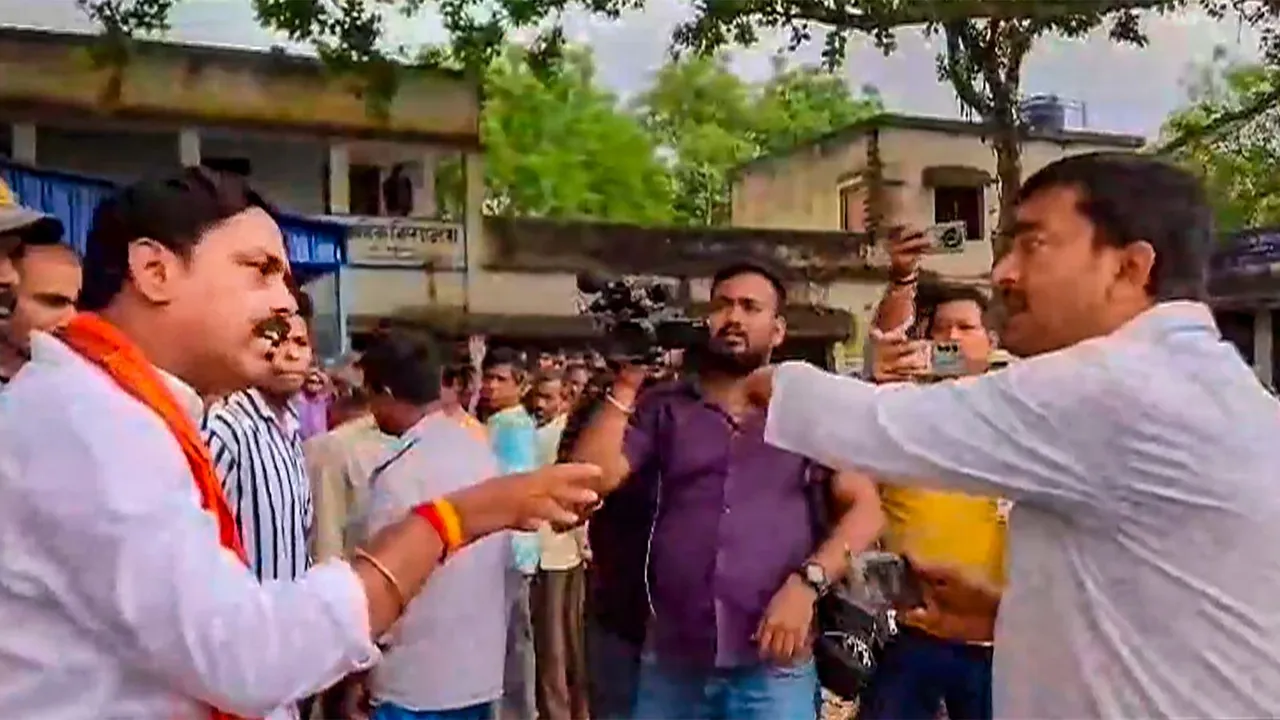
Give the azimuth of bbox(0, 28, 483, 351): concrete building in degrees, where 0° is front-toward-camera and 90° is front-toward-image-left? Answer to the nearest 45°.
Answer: approximately 315°

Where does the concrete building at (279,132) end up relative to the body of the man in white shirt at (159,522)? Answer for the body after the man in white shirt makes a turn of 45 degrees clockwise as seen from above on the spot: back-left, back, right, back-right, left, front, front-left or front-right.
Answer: back-left

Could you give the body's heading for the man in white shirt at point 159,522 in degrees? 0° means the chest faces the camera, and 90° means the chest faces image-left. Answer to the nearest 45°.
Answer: approximately 270°

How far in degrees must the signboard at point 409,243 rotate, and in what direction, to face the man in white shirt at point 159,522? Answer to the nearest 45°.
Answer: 0° — it already faces them

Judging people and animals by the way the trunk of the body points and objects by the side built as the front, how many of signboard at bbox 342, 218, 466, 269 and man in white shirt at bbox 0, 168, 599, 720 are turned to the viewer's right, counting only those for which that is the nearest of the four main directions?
1

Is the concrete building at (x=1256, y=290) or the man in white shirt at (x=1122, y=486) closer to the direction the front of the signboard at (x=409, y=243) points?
the man in white shirt
